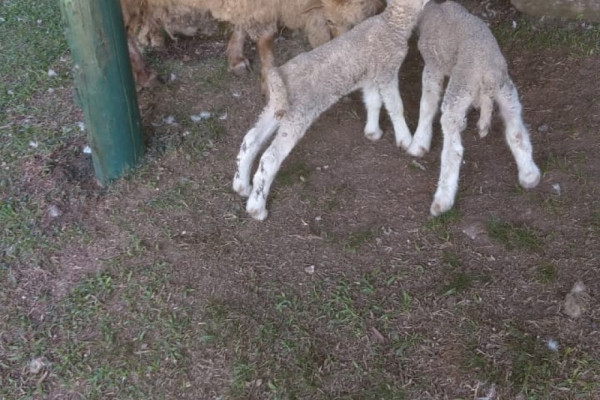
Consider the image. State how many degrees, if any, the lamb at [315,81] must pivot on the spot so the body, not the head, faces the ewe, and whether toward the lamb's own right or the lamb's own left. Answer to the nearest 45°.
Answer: approximately 45° to the lamb's own left

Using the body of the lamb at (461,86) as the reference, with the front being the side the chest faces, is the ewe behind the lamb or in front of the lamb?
in front

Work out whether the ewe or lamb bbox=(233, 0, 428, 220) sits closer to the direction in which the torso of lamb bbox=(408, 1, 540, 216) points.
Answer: the ewe

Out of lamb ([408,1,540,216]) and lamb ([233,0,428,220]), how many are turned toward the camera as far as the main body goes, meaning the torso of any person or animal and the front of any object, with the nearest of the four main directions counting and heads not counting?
0

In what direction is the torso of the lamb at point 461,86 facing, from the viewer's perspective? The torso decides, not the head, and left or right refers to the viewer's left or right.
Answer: facing away from the viewer and to the left of the viewer

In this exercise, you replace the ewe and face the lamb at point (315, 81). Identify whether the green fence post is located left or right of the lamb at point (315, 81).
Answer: right

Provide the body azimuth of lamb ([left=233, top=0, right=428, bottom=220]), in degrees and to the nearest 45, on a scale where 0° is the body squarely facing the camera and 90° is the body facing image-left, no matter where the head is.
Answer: approximately 225°

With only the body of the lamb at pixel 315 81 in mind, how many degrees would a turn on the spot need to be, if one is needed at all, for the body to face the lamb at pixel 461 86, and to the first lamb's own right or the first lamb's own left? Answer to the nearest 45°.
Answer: approximately 45° to the first lamb's own right

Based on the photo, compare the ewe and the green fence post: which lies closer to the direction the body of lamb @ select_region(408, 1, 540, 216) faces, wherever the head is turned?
the ewe

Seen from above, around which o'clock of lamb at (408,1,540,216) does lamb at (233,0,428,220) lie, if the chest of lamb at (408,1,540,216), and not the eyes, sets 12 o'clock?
lamb at (233,0,428,220) is roughly at 10 o'clock from lamb at (408,1,540,216).
